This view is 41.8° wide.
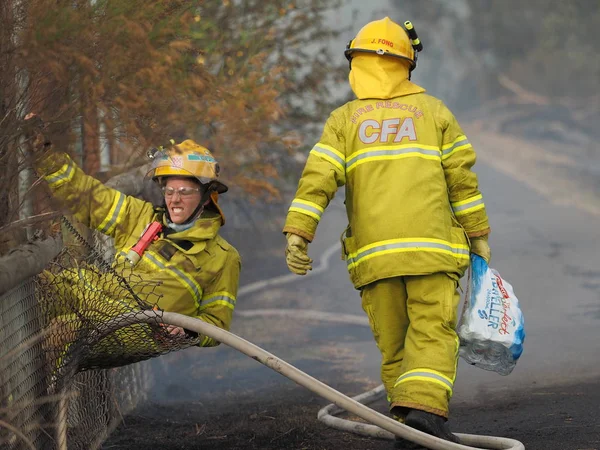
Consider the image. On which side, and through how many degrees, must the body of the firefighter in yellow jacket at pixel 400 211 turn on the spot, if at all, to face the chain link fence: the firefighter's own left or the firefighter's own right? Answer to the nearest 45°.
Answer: approximately 135° to the firefighter's own left

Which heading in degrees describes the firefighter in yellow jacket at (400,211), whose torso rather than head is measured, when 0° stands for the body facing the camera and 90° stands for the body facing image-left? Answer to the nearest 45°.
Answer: approximately 180°

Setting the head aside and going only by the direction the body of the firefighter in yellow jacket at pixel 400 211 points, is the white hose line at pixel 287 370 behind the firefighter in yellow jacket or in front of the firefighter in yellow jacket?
behind

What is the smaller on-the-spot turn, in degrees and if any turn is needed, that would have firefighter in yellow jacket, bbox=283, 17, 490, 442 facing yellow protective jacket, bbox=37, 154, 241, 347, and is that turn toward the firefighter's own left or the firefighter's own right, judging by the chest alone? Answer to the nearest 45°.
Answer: approximately 90° to the firefighter's own left

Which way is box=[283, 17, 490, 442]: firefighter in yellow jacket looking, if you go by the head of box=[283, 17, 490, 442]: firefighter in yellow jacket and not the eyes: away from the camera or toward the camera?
away from the camera
